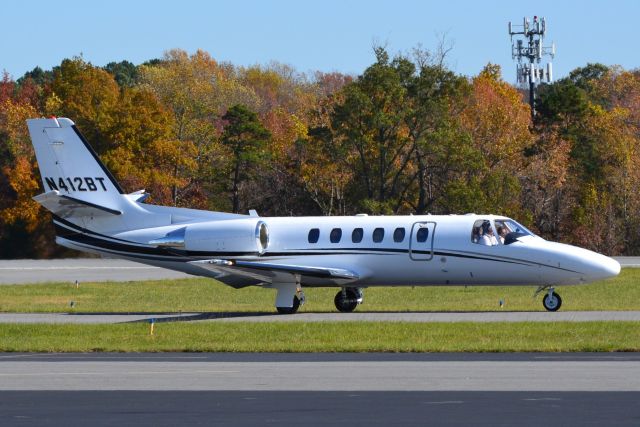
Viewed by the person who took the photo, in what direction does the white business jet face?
facing to the right of the viewer
